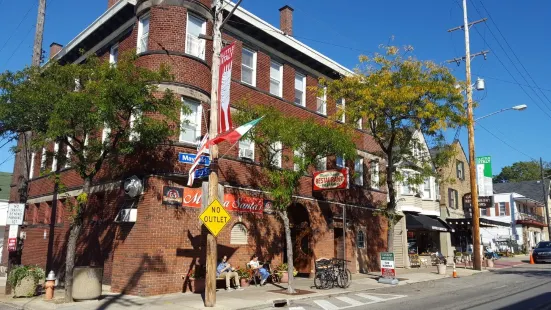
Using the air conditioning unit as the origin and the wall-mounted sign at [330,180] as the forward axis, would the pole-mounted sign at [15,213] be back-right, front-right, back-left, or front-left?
back-left

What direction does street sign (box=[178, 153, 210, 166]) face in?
toward the camera

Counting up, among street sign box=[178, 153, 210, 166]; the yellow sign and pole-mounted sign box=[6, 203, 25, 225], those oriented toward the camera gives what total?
3

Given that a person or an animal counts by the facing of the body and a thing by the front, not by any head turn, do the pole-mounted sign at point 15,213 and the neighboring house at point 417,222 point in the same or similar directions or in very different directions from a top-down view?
same or similar directions

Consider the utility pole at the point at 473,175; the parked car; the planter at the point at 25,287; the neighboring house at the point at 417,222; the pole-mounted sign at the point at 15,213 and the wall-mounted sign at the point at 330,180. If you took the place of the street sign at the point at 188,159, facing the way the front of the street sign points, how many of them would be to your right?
2

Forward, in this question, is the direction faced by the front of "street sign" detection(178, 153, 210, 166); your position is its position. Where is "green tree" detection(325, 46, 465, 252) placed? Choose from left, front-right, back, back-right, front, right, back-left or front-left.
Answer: left

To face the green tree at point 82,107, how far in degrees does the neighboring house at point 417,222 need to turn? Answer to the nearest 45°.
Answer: approximately 90° to its right

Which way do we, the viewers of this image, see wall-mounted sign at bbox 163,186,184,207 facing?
facing the viewer

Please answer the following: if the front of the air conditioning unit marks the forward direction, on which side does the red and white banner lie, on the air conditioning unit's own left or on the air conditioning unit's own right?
on the air conditioning unit's own left

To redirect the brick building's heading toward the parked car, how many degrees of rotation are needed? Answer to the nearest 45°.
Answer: approximately 90° to its left

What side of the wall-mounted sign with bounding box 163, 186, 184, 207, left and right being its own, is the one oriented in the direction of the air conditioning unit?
right

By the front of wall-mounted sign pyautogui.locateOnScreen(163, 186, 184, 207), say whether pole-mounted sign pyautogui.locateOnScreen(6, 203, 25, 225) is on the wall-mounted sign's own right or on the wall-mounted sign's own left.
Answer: on the wall-mounted sign's own right

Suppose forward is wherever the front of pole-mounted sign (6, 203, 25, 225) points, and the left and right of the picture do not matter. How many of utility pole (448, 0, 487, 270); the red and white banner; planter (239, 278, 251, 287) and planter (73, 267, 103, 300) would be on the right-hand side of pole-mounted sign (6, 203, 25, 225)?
0

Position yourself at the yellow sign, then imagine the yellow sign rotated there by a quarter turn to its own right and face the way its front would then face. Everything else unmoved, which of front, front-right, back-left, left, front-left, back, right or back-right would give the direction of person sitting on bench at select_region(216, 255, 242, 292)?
right

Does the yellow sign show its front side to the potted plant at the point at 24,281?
no

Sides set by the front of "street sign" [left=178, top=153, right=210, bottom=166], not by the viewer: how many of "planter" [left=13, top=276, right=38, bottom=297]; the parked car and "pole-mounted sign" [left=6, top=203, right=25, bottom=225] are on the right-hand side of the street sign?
2

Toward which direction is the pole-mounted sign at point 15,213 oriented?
toward the camera

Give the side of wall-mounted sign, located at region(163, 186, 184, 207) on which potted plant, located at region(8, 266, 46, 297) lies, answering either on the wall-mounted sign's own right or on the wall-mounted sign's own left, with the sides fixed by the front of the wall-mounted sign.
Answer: on the wall-mounted sign's own right

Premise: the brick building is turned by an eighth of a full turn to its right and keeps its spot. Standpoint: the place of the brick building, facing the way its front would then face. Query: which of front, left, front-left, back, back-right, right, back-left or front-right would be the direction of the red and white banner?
front
